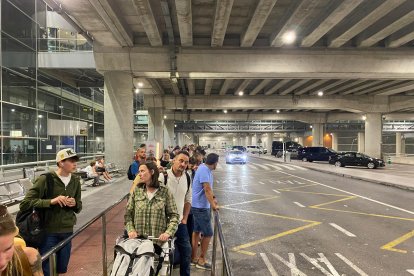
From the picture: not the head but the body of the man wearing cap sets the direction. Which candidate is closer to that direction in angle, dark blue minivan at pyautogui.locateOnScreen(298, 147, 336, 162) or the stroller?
the stroller

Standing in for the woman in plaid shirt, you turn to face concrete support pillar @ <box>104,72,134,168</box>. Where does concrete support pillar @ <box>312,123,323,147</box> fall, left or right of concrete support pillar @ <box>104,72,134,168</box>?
right

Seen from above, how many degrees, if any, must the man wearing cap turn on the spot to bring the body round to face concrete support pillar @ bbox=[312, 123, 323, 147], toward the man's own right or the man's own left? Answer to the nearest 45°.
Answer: approximately 90° to the man's own left

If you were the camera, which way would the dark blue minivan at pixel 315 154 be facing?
facing to the right of the viewer
